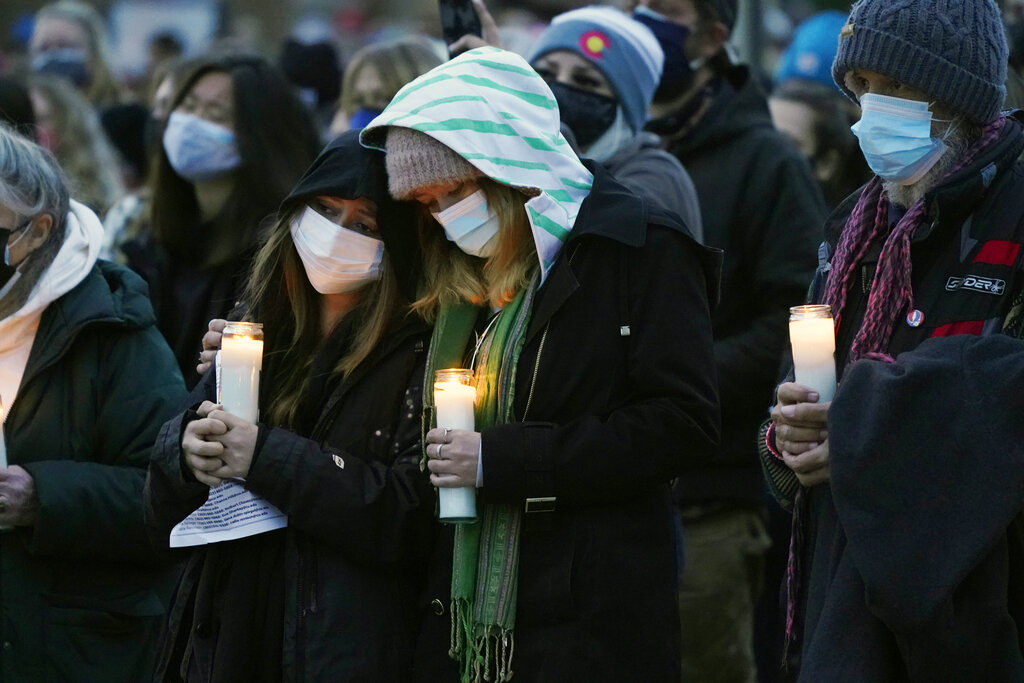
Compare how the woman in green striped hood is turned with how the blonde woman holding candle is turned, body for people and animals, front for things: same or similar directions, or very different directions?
same or similar directions

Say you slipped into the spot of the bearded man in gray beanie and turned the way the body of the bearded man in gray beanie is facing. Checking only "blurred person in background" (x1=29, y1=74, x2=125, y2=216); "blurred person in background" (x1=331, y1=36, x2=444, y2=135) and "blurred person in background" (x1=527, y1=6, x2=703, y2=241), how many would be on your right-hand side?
3

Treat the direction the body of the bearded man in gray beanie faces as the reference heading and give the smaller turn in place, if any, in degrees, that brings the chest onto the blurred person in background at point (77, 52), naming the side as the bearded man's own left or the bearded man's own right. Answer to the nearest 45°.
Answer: approximately 90° to the bearded man's own right

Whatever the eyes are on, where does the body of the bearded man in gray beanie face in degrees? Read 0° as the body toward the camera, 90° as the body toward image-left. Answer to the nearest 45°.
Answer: approximately 45°

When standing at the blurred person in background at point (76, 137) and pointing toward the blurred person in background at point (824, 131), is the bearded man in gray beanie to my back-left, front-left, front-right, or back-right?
front-right

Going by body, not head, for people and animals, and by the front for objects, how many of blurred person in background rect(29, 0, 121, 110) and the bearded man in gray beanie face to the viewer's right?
0

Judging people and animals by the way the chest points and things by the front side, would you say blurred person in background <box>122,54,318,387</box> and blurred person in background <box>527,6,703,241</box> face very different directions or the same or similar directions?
same or similar directions

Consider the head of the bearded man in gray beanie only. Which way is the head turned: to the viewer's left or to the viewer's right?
to the viewer's left

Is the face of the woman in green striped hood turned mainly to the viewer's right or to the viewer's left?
to the viewer's left

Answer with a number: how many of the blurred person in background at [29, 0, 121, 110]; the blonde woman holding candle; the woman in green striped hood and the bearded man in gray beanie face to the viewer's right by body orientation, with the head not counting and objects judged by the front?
0

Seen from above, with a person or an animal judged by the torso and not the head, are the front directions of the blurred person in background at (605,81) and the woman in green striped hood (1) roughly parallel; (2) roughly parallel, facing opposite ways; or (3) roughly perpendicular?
roughly parallel

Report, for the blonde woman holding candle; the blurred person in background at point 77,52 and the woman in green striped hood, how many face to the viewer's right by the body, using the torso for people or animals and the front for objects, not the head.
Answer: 0

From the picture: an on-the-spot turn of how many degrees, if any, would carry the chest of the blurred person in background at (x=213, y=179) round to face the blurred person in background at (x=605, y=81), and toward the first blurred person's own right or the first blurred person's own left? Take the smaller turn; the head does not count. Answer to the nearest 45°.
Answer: approximately 90° to the first blurred person's own left

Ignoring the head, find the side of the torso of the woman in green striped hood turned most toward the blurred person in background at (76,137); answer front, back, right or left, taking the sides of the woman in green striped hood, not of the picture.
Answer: right
